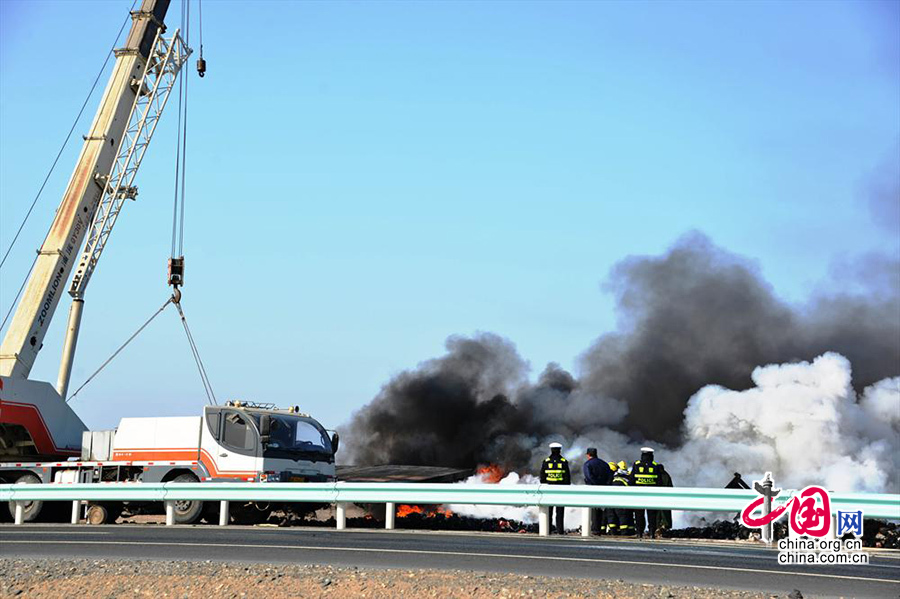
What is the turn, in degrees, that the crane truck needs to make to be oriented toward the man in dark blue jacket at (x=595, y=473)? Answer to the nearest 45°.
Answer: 0° — it already faces them

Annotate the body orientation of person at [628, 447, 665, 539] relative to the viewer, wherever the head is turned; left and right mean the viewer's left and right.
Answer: facing away from the viewer

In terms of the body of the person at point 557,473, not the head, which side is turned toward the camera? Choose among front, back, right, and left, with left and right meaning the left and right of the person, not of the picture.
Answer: back

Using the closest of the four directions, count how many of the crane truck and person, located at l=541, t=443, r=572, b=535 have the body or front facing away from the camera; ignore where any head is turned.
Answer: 1

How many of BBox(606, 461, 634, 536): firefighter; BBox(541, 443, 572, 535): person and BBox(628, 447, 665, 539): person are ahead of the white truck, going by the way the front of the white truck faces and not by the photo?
3

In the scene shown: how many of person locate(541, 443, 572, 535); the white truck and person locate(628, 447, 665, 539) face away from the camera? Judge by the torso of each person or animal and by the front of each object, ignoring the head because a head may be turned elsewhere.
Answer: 2

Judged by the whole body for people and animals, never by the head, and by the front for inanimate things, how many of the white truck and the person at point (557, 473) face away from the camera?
1

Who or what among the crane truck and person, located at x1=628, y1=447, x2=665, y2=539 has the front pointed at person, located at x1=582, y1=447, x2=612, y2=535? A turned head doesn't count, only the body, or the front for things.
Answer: the crane truck

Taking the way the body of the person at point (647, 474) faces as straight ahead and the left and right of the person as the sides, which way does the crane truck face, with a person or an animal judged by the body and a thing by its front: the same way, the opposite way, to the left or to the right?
to the right

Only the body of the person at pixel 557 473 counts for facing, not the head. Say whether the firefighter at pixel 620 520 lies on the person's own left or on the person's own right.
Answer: on the person's own right

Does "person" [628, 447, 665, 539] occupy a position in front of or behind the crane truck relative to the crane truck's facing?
in front

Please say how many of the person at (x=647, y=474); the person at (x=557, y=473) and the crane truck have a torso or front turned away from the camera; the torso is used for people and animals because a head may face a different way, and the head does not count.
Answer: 2

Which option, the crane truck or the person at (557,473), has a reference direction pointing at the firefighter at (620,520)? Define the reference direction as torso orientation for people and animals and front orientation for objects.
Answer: the crane truck

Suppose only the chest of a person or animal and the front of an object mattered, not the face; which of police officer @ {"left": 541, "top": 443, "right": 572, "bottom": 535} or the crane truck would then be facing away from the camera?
the police officer

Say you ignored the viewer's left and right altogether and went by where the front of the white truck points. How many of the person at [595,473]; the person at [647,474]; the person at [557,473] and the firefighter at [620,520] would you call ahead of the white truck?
4
